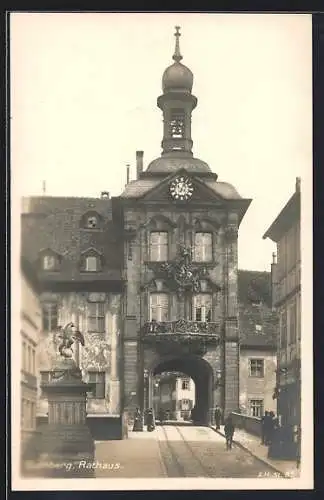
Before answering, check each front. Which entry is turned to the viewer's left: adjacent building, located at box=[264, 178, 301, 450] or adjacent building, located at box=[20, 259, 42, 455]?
adjacent building, located at box=[264, 178, 301, 450]

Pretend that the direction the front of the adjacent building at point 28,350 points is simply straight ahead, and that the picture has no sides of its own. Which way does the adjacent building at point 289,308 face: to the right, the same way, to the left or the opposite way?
the opposite way

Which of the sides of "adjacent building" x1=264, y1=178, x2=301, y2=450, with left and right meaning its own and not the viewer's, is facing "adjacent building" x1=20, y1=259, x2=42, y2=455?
front

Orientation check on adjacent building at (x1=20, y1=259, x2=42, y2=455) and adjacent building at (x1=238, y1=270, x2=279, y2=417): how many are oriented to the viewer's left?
0

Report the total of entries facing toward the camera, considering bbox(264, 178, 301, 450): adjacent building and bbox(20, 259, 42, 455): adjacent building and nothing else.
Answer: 0

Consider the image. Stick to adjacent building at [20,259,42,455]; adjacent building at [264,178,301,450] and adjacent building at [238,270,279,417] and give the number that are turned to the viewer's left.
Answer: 1

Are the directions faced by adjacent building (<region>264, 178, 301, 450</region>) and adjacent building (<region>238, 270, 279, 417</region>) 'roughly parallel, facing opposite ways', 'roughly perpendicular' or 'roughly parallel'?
roughly perpendicular

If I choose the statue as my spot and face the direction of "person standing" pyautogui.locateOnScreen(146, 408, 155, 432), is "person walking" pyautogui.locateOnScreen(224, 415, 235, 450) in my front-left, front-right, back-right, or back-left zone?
front-right

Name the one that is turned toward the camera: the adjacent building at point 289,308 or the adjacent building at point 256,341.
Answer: the adjacent building at point 256,341

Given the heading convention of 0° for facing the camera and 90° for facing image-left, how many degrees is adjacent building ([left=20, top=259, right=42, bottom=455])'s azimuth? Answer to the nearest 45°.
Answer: approximately 270°

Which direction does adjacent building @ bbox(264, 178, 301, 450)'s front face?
to the viewer's left

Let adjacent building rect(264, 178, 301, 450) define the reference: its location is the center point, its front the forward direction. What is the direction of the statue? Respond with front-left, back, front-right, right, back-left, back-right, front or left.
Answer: front

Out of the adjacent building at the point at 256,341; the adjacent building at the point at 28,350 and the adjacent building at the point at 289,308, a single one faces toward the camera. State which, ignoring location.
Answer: the adjacent building at the point at 256,341

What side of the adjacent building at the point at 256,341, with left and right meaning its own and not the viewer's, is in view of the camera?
front
